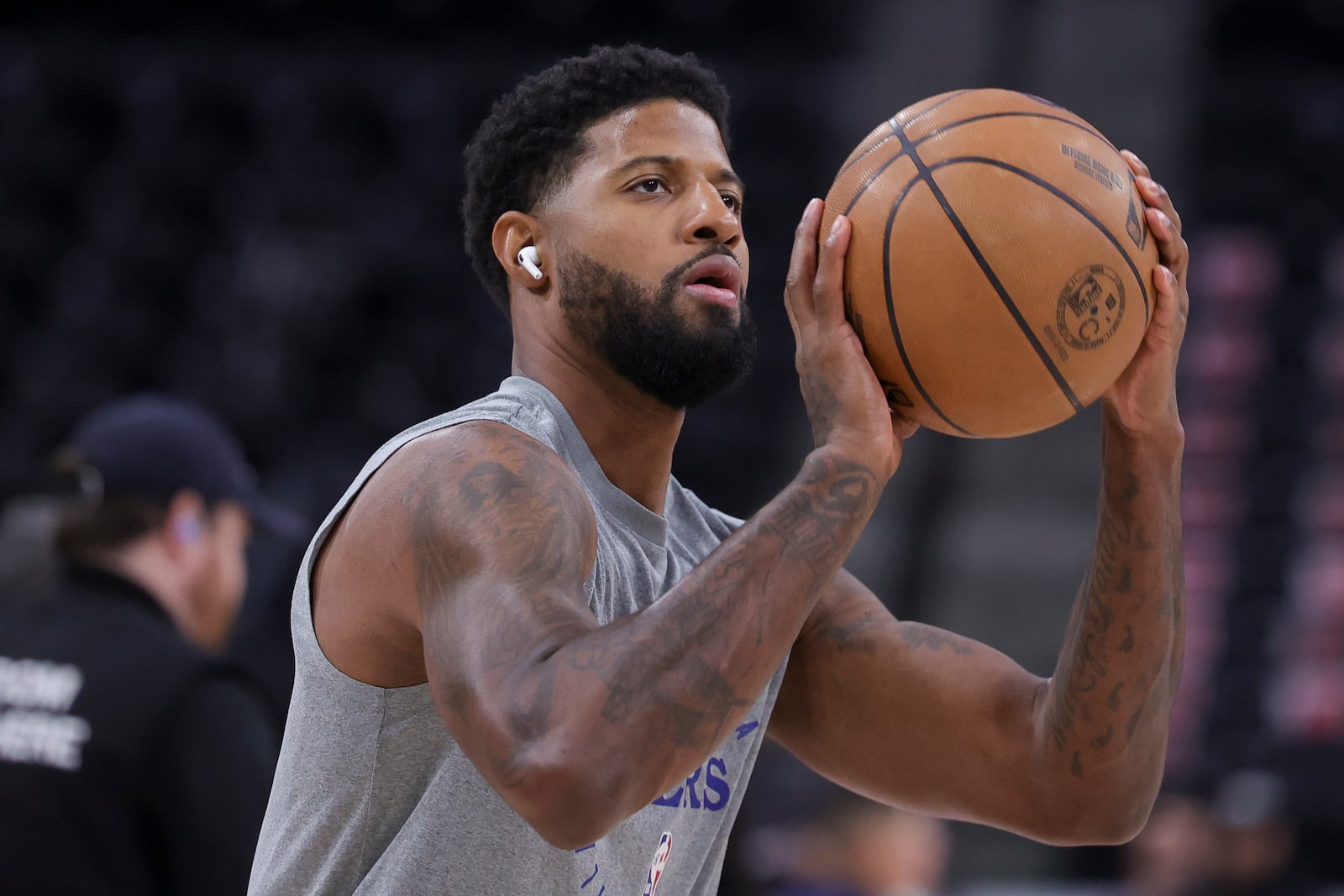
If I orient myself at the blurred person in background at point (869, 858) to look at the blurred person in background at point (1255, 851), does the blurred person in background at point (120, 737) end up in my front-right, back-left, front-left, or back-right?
back-right

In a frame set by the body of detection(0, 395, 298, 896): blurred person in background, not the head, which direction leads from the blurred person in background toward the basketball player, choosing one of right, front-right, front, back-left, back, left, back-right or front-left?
right

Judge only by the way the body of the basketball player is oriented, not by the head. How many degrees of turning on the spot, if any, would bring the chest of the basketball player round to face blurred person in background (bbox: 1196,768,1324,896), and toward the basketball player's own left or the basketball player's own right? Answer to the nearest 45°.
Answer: approximately 90° to the basketball player's own left

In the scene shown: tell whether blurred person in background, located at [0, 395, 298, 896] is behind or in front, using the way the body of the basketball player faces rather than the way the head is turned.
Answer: behind

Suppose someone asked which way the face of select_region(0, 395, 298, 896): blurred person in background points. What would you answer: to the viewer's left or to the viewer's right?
to the viewer's right

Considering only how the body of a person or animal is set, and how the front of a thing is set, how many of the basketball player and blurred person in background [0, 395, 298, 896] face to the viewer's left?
0

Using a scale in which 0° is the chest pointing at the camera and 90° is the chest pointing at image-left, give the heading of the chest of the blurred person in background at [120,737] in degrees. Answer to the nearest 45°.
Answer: approximately 225°

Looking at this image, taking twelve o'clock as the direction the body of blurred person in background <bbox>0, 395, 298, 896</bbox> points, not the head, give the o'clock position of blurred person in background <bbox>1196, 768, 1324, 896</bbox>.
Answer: blurred person in background <bbox>1196, 768, 1324, 896</bbox> is roughly at 1 o'clock from blurred person in background <bbox>0, 395, 298, 896</bbox>.

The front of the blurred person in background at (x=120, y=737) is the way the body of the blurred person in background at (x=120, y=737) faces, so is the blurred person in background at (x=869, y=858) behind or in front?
in front

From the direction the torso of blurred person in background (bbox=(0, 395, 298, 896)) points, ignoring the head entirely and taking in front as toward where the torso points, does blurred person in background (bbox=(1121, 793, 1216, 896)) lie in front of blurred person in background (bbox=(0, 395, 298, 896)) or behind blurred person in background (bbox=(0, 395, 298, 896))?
in front

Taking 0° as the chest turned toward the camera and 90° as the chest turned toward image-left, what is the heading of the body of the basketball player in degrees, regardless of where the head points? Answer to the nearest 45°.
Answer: approximately 315°
